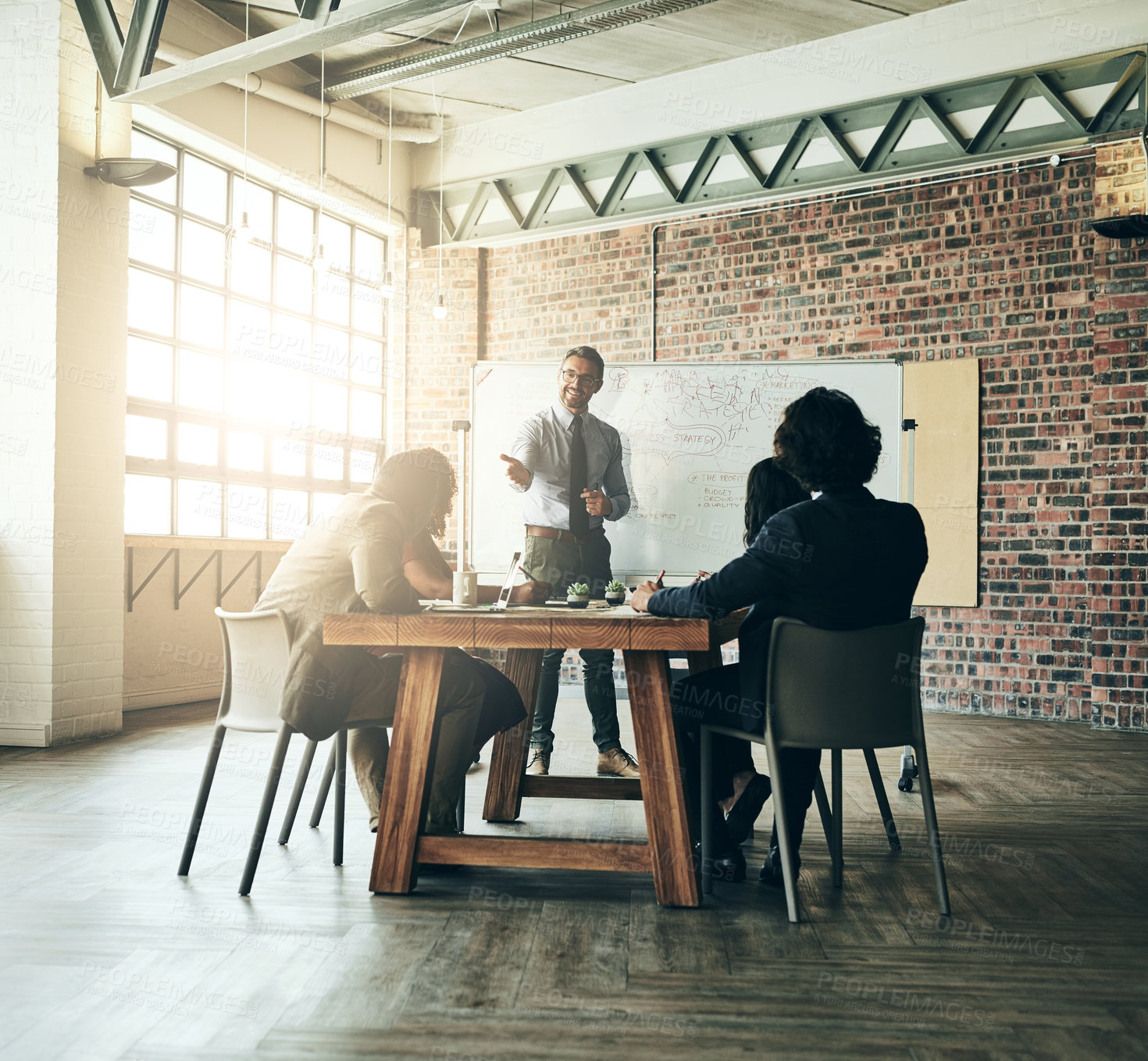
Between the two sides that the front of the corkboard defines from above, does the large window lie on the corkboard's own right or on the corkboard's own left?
on the corkboard's own right

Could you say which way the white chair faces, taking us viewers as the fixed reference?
facing away from the viewer and to the right of the viewer

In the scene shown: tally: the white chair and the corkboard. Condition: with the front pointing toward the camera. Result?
1

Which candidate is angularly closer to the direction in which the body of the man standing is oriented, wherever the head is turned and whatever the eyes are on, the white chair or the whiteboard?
the white chair

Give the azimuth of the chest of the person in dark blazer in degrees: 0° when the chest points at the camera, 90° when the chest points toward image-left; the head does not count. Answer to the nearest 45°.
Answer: approximately 135°

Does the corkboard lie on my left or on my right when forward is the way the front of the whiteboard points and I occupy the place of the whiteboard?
on my left

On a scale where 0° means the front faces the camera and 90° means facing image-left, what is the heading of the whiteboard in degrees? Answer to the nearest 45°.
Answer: approximately 0°
